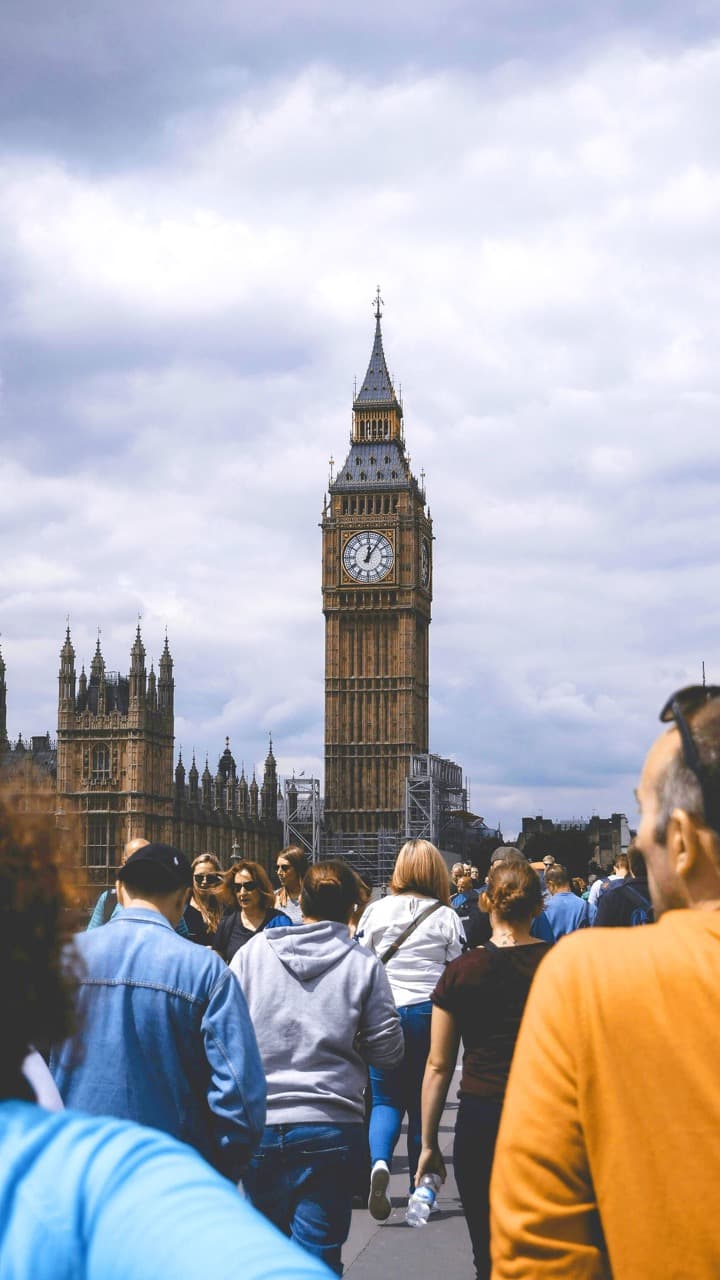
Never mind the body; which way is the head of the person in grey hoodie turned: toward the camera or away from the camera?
away from the camera

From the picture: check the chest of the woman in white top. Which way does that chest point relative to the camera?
away from the camera

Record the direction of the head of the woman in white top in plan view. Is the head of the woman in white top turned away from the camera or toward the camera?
away from the camera

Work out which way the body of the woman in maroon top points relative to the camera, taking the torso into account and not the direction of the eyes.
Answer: away from the camera

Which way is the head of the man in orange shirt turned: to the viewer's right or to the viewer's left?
to the viewer's left

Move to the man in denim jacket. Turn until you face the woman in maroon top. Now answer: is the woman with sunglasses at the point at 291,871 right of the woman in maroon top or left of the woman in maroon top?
left

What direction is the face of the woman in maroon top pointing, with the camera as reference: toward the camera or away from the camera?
away from the camera

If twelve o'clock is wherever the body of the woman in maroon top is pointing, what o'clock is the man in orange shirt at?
The man in orange shirt is roughly at 6 o'clock from the woman in maroon top.

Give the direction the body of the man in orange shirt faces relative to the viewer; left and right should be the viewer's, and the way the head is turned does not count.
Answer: facing away from the viewer and to the left of the viewer
